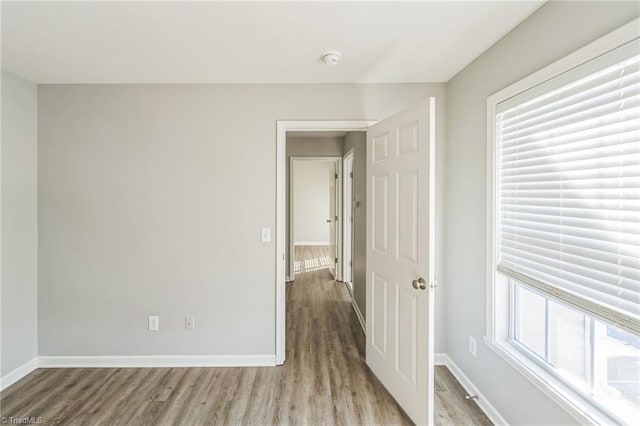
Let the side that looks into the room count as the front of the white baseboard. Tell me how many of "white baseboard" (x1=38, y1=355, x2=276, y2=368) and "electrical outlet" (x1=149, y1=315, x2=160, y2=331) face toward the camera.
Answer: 2

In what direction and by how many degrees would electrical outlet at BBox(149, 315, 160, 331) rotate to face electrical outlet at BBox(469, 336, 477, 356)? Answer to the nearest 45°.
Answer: approximately 45° to its left

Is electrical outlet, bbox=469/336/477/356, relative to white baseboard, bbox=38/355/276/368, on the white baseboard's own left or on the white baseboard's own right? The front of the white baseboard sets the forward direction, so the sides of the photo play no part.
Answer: on the white baseboard's own left

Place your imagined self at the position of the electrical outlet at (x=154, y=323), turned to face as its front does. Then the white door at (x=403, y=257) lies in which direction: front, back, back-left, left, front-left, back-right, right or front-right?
front-left

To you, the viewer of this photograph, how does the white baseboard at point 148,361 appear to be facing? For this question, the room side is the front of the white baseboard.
facing the viewer

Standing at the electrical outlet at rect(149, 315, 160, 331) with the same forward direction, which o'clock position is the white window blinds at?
The white window blinds is roughly at 11 o'clock from the electrical outlet.

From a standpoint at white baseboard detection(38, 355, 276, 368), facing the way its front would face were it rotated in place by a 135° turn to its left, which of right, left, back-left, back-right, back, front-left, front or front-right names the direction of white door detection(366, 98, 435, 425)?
right

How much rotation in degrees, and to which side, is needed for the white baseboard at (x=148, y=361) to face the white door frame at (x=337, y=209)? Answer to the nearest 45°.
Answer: approximately 135° to its left

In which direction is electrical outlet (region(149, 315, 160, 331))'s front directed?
toward the camera
